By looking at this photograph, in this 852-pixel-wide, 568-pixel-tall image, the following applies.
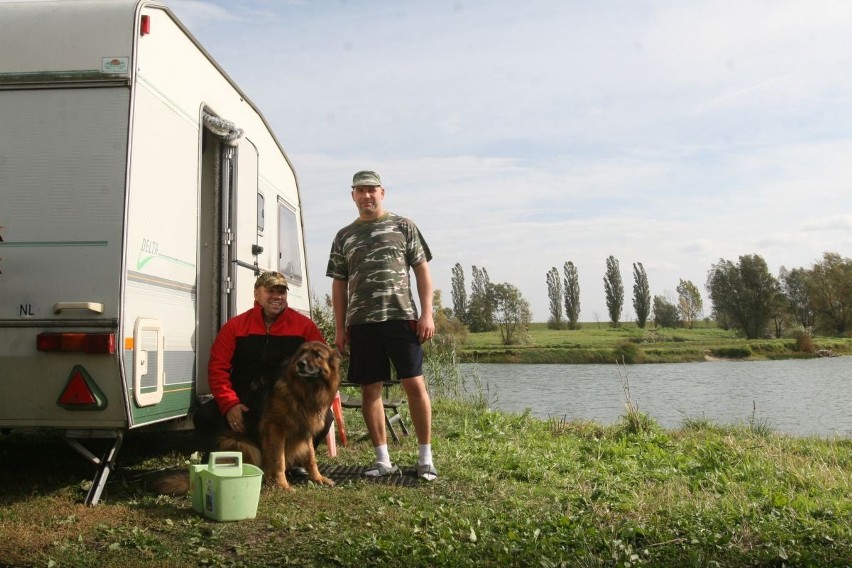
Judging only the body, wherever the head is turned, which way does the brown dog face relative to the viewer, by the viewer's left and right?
facing the viewer and to the right of the viewer

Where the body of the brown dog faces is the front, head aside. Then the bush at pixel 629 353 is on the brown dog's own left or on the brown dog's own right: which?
on the brown dog's own left

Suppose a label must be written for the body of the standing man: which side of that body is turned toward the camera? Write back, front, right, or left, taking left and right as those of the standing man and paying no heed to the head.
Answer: front

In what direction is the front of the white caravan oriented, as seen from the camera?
facing away from the viewer and to the right of the viewer

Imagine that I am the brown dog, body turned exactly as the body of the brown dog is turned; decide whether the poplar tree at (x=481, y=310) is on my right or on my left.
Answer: on my left

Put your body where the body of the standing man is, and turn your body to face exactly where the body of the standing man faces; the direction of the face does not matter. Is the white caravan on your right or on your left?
on your right

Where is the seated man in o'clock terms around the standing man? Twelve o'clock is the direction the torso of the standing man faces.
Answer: The seated man is roughly at 3 o'clock from the standing man.

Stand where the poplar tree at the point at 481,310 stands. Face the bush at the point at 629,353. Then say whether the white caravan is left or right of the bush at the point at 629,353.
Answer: right
